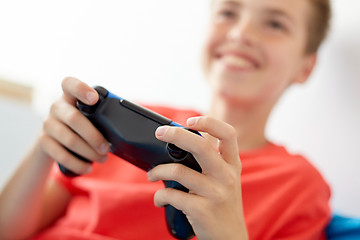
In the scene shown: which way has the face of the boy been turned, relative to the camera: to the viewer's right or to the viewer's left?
to the viewer's left

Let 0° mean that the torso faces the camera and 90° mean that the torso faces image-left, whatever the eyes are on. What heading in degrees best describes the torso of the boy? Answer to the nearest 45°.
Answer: approximately 45°
